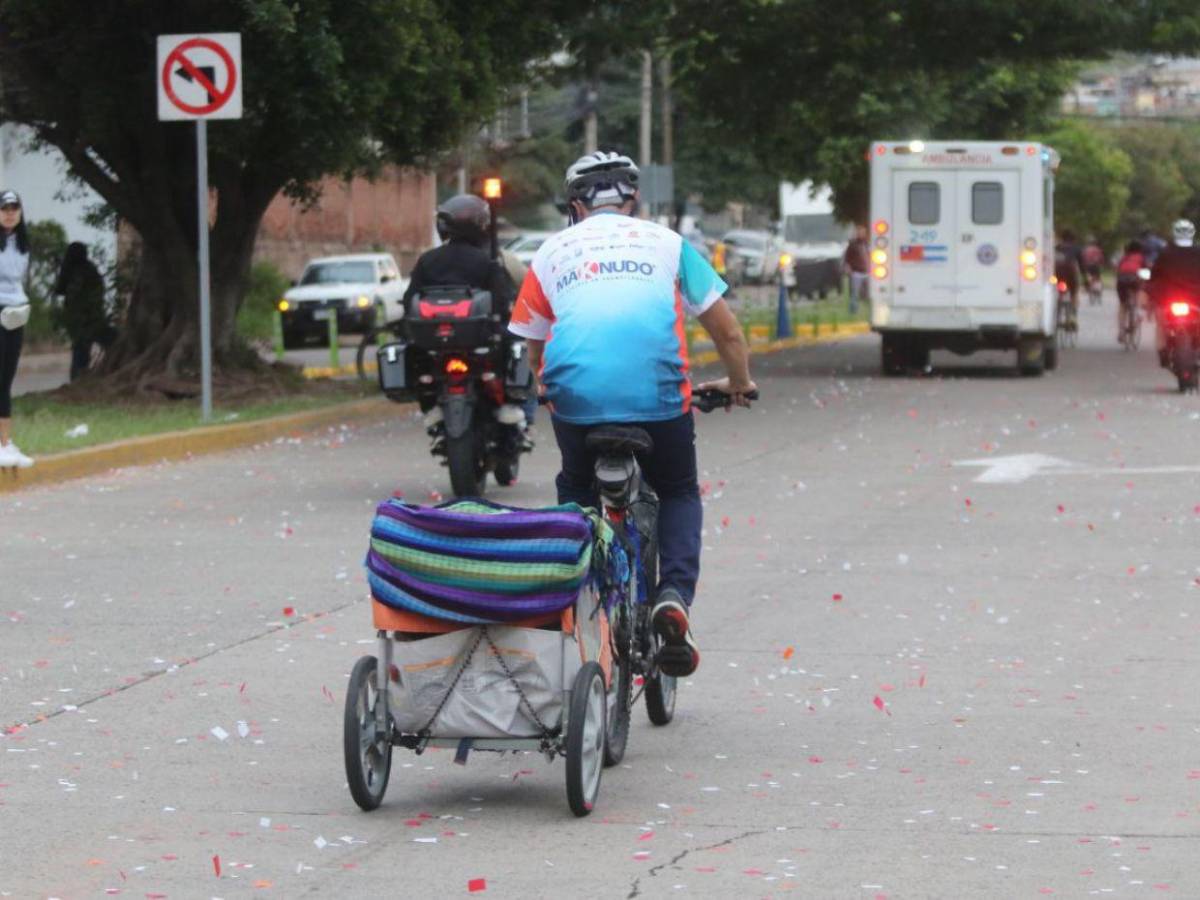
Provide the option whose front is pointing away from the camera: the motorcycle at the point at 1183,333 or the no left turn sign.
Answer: the motorcycle

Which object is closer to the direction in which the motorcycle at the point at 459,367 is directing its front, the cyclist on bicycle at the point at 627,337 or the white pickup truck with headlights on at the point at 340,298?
the white pickup truck with headlights on

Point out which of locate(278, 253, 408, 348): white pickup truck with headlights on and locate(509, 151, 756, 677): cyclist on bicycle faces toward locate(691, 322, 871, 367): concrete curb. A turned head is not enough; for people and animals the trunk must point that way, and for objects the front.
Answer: the cyclist on bicycle

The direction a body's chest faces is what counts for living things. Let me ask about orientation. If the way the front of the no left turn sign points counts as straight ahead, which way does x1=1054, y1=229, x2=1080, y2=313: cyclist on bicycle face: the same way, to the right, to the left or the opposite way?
the opposite way

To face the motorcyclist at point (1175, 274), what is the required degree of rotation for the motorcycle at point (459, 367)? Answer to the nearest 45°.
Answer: approximately 45° to its right

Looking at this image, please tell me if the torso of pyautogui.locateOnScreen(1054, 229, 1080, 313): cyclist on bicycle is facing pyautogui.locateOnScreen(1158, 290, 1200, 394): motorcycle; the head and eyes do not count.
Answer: no

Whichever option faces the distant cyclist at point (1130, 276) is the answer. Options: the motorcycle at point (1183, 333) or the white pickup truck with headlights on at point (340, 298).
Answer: the motorcycle

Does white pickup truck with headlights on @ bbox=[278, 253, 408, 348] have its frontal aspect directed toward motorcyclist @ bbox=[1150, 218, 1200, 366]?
no

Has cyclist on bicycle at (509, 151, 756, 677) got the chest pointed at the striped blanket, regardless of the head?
no

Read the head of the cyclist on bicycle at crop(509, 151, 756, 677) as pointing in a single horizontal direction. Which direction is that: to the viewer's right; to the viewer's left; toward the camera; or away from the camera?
away from the camera

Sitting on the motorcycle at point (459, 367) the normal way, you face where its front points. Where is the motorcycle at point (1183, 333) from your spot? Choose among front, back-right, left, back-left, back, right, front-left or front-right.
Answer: front-right

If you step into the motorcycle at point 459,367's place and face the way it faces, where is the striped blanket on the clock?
The striped blanket is roughly at 6 o'clock from the motorcycle.

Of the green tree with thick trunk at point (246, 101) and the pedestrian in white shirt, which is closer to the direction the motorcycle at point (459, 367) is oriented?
the green tree with thick trunk

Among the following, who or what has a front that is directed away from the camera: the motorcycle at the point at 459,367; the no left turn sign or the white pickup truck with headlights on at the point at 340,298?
the motorcycle

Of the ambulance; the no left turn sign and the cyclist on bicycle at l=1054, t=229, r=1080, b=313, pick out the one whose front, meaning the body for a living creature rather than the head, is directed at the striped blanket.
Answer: the no left turn sign

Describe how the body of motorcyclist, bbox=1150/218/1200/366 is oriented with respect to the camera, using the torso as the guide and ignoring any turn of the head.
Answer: away from the camera

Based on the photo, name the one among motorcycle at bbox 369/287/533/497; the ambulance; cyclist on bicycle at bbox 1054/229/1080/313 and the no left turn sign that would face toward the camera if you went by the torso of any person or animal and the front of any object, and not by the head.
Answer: the no left turn sign

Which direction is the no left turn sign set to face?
toward the camera

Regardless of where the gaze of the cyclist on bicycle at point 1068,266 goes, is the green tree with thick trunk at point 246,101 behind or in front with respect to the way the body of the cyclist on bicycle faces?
behind

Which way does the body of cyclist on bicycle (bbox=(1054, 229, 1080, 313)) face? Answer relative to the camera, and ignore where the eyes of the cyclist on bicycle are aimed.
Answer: away from the camera

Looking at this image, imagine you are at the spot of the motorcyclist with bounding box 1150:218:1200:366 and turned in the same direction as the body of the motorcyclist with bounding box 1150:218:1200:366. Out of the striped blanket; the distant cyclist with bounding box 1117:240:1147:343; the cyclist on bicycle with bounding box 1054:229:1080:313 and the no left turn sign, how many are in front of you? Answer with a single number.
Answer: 2

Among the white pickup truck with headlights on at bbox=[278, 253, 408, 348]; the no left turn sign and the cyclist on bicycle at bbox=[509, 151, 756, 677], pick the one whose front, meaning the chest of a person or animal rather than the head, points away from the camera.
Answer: the cyclist on bicycle
